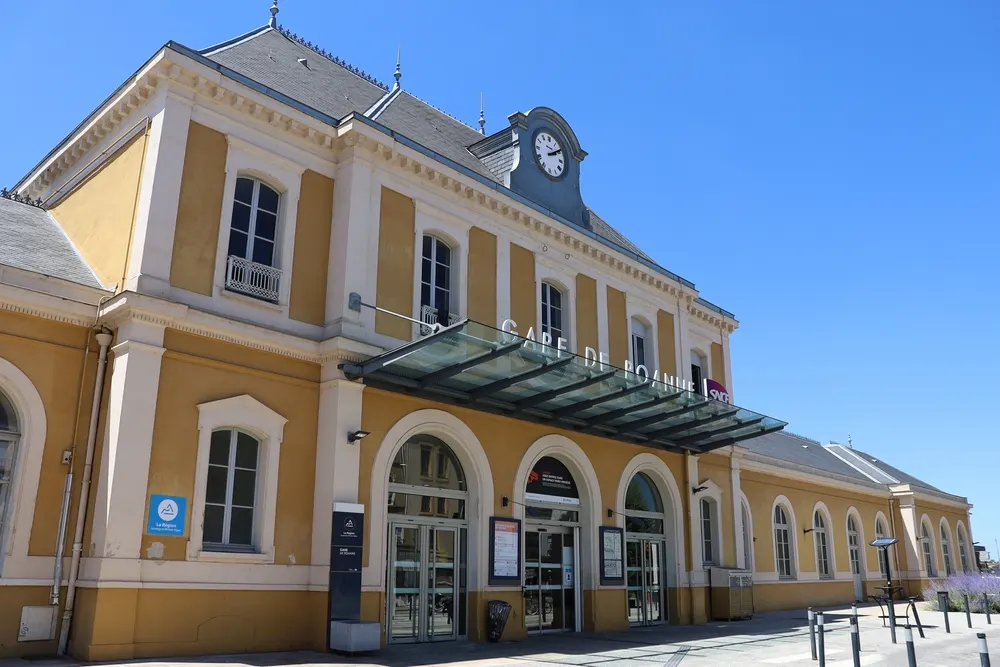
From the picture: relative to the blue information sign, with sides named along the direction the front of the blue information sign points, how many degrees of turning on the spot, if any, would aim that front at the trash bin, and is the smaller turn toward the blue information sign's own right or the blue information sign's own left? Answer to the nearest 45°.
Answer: approximately 90° to the blue information sign's own left

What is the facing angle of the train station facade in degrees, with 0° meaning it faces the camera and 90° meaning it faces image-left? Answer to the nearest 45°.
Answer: approximately 315°

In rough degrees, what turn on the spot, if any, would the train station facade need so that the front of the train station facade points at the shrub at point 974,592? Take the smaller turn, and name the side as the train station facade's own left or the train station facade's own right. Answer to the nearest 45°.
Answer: approximately 90° to the train station facade's own left

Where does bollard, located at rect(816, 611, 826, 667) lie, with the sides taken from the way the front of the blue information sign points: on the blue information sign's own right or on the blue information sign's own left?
on the blue information sign's own left

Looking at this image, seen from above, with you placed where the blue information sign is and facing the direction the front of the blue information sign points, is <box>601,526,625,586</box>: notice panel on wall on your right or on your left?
on your left

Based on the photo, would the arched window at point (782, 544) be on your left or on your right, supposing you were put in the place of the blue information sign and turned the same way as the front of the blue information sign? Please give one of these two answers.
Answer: on your left

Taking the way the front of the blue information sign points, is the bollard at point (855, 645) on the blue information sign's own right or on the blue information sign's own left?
on the blue information sign's own left
